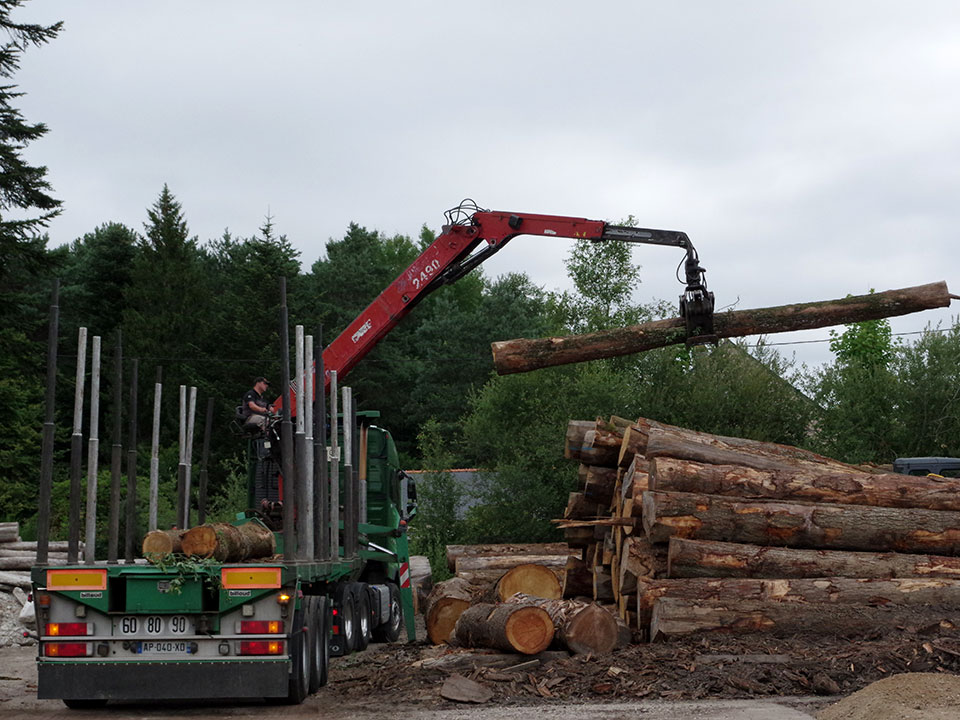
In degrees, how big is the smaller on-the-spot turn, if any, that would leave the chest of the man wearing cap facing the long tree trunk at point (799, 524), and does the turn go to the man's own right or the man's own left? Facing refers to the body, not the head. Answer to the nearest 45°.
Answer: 0° — they already face it

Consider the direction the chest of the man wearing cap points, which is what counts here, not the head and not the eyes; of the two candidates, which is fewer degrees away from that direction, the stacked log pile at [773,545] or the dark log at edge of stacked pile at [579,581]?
the stacked log pile

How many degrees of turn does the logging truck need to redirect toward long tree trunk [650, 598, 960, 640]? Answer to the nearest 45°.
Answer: approximately 90° to its right

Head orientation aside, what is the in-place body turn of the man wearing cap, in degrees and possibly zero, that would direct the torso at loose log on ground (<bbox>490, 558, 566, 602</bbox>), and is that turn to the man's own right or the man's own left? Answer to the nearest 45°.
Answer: approximately 45° to the man's own left

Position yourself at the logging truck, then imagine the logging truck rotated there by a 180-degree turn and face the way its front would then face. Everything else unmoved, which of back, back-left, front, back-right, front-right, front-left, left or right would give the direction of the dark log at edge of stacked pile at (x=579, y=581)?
back-left

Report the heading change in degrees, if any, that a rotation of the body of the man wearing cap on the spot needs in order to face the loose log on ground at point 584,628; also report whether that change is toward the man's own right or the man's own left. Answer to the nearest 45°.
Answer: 0° — they already face it

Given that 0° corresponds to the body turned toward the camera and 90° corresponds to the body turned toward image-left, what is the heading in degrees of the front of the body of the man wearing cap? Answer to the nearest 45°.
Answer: approximately 315°

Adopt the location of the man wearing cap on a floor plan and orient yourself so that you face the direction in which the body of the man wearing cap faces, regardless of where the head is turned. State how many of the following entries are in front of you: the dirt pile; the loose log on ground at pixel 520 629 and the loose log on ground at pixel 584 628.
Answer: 3

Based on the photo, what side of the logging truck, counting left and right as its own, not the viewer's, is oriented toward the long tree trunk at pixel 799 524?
right

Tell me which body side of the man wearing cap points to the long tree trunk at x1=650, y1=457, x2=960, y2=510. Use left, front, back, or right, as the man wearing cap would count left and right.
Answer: front

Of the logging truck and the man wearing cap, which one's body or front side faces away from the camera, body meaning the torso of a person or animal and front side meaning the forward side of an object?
the logging truck

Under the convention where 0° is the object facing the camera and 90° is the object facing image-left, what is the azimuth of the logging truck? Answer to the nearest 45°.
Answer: approximately 180°

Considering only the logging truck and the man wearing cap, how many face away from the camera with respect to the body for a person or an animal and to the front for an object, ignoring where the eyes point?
1

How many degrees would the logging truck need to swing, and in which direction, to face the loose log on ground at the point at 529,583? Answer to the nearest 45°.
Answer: approximately 45° to its right

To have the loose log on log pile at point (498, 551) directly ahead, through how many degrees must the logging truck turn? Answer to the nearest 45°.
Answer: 0° — it already faces it
